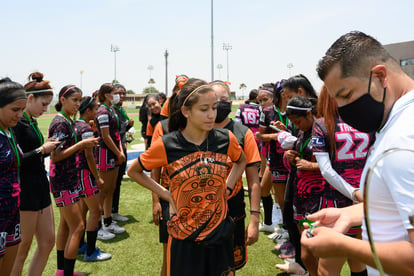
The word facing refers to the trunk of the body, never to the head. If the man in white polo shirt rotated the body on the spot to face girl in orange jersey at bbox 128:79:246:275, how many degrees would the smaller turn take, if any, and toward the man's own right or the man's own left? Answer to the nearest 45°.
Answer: approximately 45° to the man's own right

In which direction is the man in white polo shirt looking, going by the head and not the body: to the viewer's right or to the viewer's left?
to the viewer's left

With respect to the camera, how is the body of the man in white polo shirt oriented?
to the viewer's left
